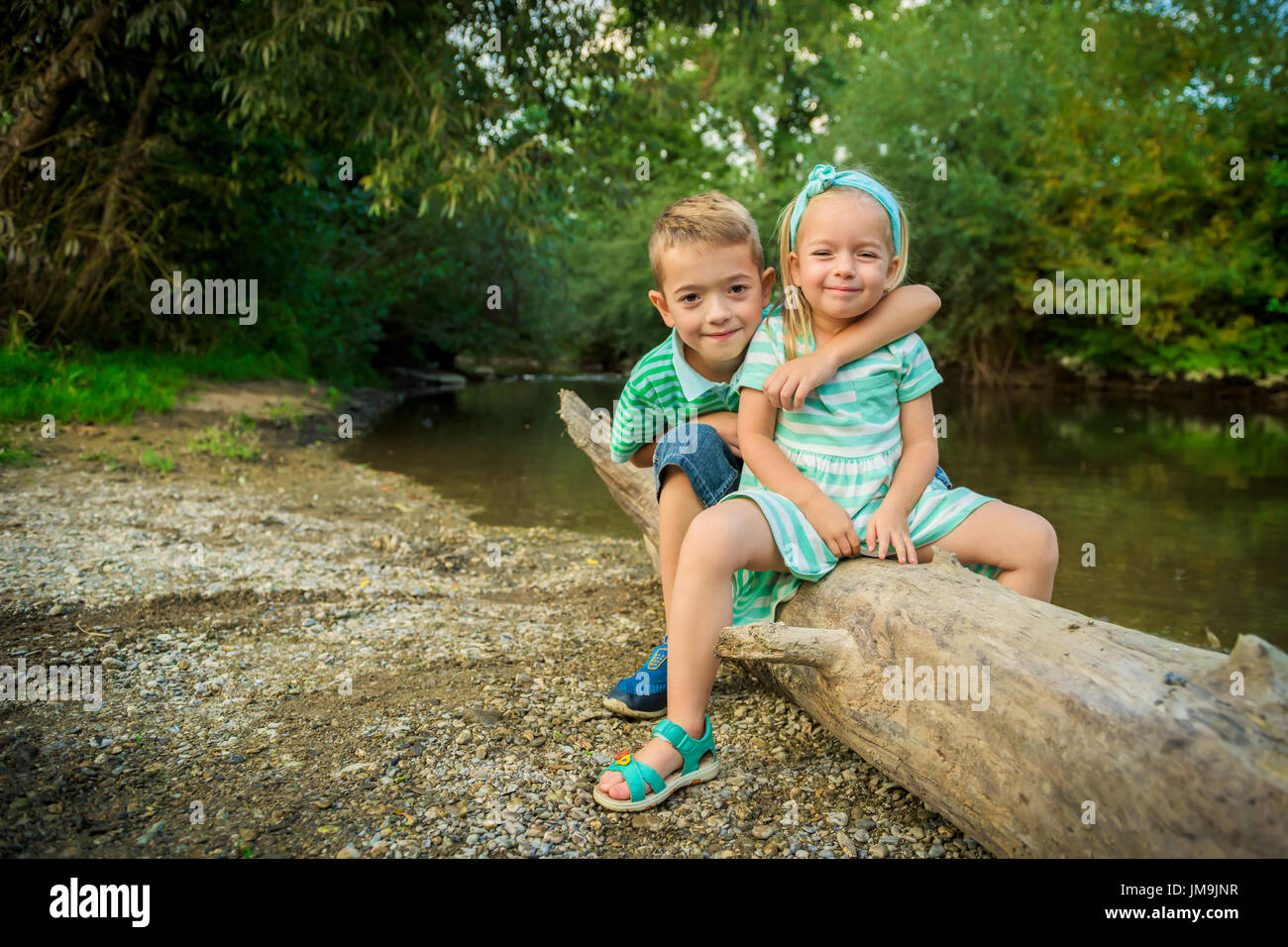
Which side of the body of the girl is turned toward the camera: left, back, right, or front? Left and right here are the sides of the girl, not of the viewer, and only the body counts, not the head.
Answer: front

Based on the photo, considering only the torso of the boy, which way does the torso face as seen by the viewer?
toward the camera
